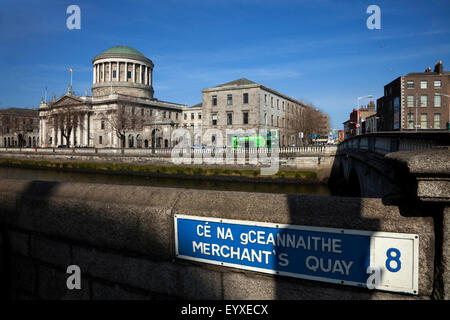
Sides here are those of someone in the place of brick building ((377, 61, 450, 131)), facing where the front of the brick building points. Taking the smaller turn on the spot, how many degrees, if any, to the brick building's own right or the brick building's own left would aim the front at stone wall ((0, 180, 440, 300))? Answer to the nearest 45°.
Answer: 0° — it already faces it

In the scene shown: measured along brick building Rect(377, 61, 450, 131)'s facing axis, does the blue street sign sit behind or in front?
in front

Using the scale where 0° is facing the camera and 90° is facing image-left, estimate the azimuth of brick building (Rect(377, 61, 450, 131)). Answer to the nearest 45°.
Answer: approximately 0°
